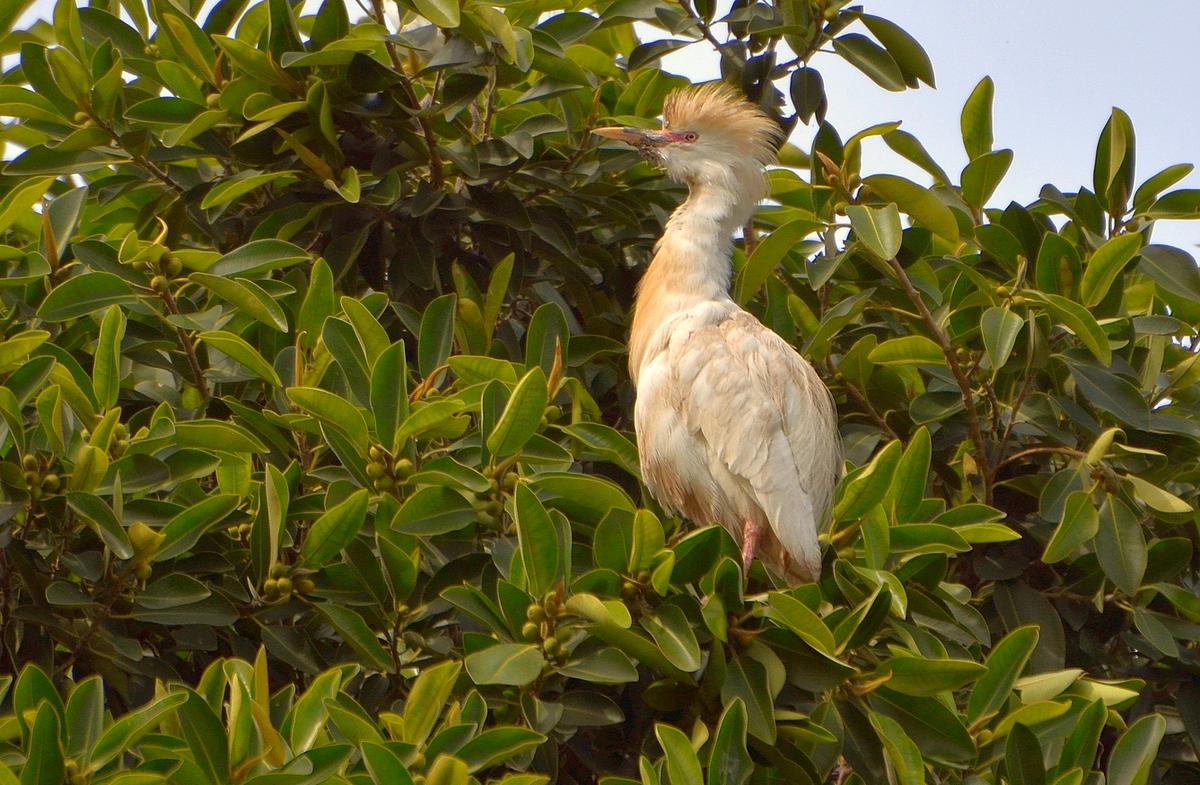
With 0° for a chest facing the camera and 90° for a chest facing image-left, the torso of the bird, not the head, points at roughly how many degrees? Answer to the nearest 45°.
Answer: approximately 90°
